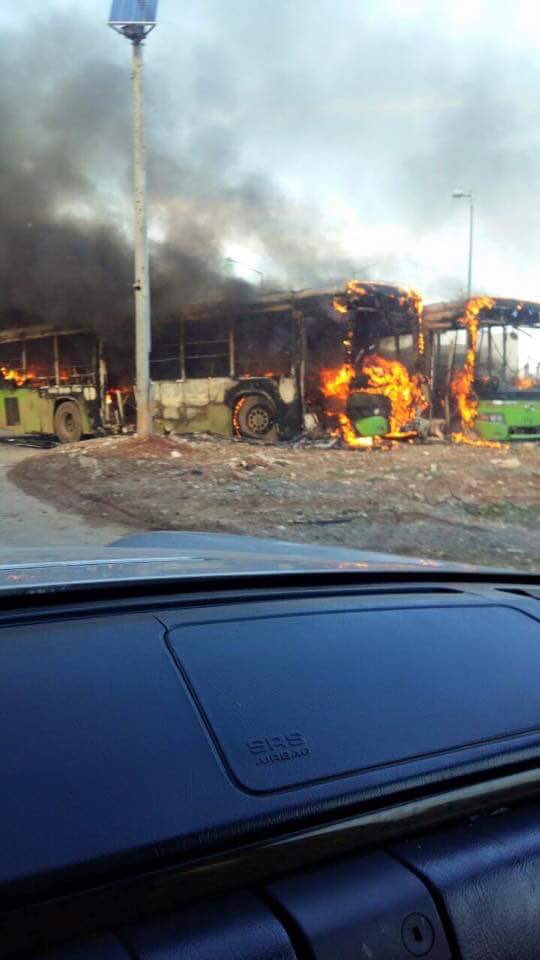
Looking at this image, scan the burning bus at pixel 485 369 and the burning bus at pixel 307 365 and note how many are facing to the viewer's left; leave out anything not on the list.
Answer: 0

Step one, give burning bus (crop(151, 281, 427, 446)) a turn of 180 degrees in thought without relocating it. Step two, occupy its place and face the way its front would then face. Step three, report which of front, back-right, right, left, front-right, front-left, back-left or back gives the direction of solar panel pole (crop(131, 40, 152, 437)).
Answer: left

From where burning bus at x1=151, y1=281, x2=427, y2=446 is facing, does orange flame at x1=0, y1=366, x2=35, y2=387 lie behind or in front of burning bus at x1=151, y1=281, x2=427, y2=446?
behind

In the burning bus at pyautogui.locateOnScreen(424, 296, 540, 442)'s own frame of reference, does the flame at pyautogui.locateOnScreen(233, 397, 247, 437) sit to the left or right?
on its right

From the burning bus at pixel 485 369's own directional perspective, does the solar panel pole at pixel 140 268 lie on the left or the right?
on its right

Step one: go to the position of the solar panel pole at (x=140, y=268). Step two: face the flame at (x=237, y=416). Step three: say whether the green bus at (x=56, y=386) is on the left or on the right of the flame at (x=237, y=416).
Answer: left

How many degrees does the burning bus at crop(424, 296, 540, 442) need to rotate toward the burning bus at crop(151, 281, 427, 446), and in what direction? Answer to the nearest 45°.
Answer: approximately 90° to its right

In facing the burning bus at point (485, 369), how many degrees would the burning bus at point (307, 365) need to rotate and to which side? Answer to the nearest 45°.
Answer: approximately 45° to its left

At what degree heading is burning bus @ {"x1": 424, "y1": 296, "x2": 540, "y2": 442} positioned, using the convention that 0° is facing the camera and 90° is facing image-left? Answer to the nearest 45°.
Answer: approximately 315°

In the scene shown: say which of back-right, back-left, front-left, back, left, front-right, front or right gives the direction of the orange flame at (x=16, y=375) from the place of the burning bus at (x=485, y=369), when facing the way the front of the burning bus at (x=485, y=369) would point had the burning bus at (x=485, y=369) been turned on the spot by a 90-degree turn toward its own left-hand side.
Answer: back-left
